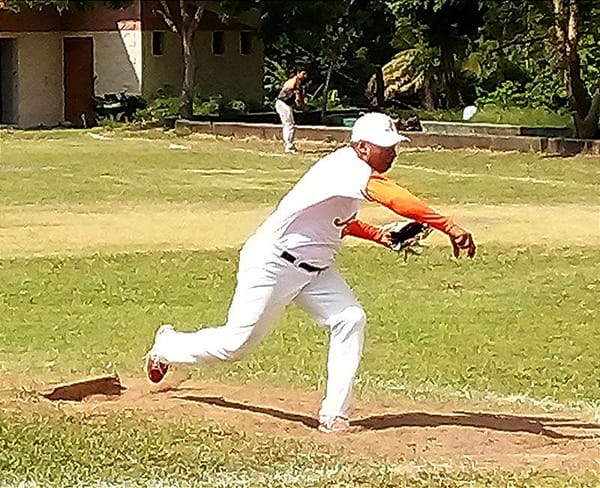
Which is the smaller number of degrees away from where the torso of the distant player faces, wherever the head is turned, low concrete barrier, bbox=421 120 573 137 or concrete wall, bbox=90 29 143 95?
the low concrete barrier

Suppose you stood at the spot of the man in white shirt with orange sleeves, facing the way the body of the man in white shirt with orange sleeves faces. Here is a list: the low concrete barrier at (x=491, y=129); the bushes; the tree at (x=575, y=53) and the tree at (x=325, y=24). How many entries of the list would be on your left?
4

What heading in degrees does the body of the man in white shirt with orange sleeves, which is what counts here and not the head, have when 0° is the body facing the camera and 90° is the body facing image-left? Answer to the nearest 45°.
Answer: approximately 270°

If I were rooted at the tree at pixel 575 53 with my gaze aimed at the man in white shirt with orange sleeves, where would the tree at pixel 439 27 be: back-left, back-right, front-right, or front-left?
back-right

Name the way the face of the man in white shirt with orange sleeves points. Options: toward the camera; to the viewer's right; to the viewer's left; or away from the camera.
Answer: to the viewer's right

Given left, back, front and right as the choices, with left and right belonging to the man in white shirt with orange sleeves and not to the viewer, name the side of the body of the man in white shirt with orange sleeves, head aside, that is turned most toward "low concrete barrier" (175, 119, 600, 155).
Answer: left
